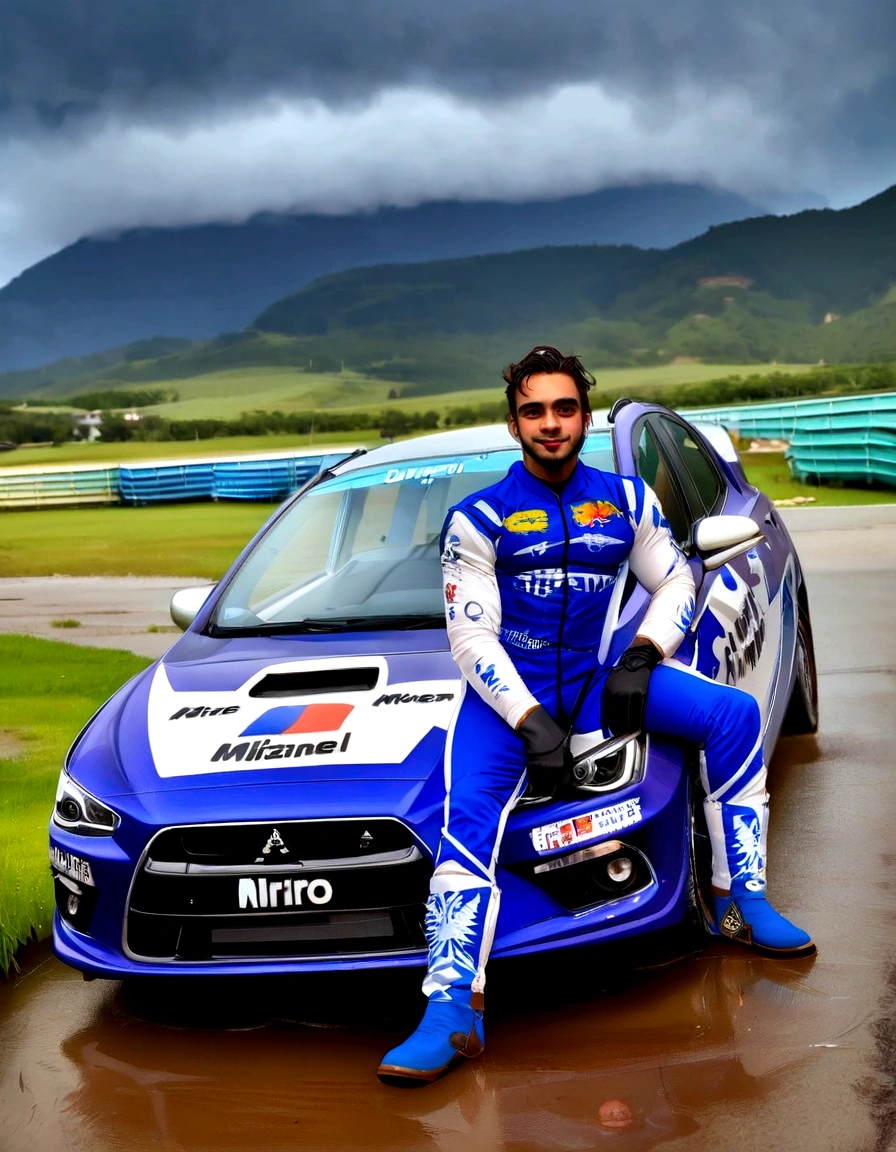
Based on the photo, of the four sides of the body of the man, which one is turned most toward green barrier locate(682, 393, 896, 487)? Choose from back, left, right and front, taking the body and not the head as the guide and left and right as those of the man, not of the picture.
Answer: back

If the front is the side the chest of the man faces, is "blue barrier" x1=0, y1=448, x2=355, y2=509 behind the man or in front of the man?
behind

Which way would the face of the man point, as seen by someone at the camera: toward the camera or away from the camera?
toward the camera

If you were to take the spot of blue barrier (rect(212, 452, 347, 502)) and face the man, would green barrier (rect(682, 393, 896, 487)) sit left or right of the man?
left

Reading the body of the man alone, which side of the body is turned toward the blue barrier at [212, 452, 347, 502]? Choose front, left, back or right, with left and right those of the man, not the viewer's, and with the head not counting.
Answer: back

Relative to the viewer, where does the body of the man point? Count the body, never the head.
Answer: toward the camera

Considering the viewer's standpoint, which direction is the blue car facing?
facing the viewer and to the left of the viewer

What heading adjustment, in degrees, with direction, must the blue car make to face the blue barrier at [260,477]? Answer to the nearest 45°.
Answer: approximately 135° to its right

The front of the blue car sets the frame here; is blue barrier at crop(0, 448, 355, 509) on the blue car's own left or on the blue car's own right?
on the blue car's own right

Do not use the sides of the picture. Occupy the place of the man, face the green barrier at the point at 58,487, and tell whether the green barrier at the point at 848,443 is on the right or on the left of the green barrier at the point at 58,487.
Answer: right
